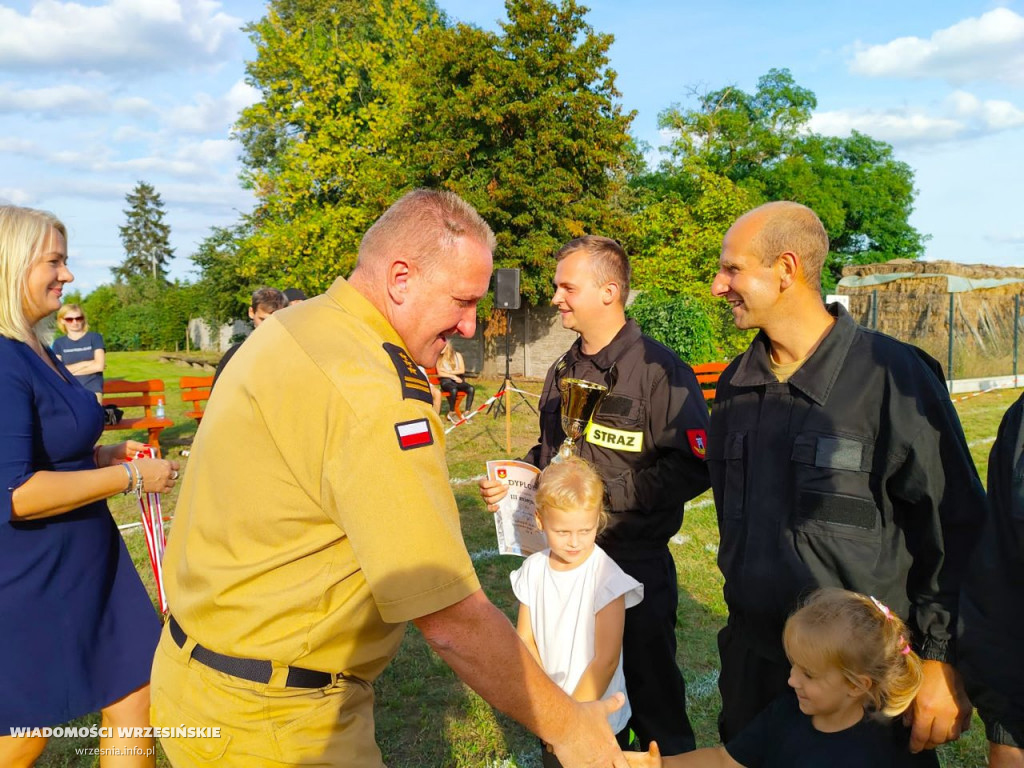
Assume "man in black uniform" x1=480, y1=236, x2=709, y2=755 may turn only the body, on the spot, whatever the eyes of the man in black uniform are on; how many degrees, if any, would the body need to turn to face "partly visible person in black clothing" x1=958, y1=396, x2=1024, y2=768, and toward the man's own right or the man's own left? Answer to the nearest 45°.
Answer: approximately 90° to the man's own left

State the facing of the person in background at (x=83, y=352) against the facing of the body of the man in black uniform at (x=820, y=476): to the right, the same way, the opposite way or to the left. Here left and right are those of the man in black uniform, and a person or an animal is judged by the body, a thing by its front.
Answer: to the left

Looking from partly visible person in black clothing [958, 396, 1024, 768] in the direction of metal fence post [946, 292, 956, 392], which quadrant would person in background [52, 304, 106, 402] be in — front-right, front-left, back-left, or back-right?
front-left

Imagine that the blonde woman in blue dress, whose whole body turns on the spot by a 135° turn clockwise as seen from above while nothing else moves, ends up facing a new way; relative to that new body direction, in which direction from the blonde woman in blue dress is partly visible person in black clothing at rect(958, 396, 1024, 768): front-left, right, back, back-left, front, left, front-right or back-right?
left

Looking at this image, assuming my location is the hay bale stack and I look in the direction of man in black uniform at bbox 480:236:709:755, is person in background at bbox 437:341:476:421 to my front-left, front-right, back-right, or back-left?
front-right

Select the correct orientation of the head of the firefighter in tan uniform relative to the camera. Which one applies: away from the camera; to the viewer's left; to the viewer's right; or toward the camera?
to the viewer's right

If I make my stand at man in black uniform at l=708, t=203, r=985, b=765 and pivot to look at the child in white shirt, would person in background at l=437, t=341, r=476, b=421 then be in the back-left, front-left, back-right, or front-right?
front-right

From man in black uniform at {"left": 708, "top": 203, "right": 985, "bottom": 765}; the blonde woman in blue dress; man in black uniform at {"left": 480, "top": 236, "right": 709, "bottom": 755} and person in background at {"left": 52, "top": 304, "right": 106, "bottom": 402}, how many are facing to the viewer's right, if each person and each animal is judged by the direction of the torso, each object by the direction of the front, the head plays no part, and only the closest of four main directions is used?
1

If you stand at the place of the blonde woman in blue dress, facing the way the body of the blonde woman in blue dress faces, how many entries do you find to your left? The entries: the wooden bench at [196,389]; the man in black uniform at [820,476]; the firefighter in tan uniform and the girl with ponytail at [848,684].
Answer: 1

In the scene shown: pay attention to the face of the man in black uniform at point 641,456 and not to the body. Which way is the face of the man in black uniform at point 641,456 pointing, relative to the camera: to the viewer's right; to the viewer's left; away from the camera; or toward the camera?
to the viewer's left

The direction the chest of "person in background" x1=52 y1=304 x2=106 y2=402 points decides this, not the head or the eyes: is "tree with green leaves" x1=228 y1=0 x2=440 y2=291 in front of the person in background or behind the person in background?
behind

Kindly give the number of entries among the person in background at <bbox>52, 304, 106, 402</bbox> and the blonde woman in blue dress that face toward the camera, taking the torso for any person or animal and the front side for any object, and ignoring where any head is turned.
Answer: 1

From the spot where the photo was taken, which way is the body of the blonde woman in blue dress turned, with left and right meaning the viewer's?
facing to the right of the viewer

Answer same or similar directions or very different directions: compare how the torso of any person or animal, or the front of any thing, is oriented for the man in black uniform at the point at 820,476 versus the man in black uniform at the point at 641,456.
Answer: same or similar directions

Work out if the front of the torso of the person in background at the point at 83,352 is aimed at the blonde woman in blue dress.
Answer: yes

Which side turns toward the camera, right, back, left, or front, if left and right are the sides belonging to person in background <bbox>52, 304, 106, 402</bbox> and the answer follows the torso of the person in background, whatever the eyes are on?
front

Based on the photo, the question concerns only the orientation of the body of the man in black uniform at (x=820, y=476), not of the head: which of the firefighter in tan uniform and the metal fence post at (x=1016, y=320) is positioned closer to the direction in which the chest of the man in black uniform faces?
the firefighter in tan uniform

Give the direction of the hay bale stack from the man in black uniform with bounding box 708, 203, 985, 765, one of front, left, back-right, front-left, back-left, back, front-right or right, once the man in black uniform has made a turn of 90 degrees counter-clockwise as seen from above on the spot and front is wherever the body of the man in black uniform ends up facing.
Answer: back-left

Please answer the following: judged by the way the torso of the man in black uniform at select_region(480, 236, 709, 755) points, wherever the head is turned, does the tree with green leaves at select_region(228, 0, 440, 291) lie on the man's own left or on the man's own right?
on the man's own right

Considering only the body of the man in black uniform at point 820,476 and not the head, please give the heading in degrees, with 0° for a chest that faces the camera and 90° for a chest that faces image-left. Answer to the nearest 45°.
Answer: approximately 45°
